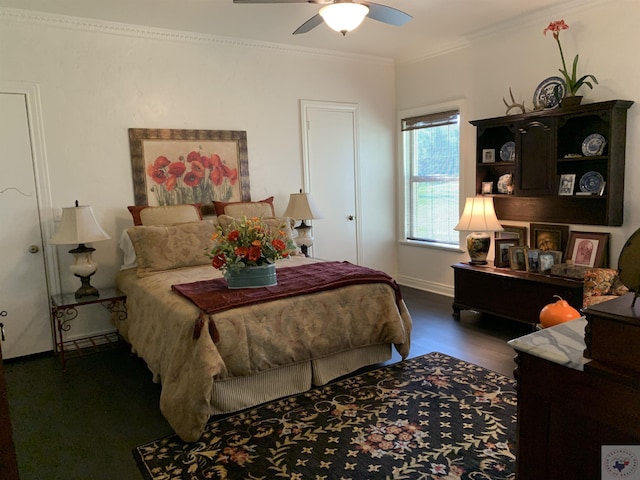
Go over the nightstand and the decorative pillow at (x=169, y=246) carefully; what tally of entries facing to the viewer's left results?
0

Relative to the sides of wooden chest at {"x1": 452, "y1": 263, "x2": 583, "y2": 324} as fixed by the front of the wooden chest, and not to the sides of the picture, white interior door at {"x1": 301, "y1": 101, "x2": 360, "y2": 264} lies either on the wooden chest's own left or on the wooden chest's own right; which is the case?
on the wooden chest's own right

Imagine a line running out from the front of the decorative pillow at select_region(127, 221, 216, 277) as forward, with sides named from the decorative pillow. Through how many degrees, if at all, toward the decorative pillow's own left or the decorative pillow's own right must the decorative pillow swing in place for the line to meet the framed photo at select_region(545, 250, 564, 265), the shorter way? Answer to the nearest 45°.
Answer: approximately 90° to the decorative pillow's own left

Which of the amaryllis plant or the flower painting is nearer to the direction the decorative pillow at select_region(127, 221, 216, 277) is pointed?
the amaryllis plant

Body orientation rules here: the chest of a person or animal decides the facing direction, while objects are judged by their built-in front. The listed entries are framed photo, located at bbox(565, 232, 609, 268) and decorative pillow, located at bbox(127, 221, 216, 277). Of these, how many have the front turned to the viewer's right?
0

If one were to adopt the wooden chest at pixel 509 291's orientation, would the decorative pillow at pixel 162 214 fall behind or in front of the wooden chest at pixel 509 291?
in front

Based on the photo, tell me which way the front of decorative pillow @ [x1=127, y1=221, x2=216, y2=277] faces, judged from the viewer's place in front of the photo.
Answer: facing the viewer

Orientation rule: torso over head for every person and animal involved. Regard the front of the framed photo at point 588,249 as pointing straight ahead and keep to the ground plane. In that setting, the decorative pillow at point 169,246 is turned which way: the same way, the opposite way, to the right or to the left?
to the left

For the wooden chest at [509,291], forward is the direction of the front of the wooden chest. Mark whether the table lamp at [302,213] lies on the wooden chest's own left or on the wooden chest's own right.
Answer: on the wooden chest's own right

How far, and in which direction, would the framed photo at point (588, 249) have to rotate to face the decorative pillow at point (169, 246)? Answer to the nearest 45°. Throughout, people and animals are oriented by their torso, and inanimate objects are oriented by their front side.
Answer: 0° — it already faces it

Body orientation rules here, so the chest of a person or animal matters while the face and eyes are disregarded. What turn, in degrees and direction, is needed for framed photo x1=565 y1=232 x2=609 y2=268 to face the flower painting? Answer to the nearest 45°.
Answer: approximately 45° to its right

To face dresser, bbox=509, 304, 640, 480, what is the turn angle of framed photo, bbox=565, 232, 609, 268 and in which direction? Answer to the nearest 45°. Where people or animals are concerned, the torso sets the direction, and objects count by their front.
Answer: approximately 45° to its left

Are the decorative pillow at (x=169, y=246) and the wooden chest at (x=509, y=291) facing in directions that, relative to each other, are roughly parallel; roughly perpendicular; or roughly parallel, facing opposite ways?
roughly perpendicular

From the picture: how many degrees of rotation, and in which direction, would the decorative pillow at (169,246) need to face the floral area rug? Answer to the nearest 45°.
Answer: approximately 45° to its left

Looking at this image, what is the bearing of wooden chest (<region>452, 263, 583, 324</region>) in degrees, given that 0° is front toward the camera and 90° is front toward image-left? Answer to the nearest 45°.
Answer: approximately 45°

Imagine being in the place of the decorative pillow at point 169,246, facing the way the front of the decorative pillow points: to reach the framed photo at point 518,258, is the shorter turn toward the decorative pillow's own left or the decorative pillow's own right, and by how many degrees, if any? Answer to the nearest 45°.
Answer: approximately 90° to the decorative pillow's own left
